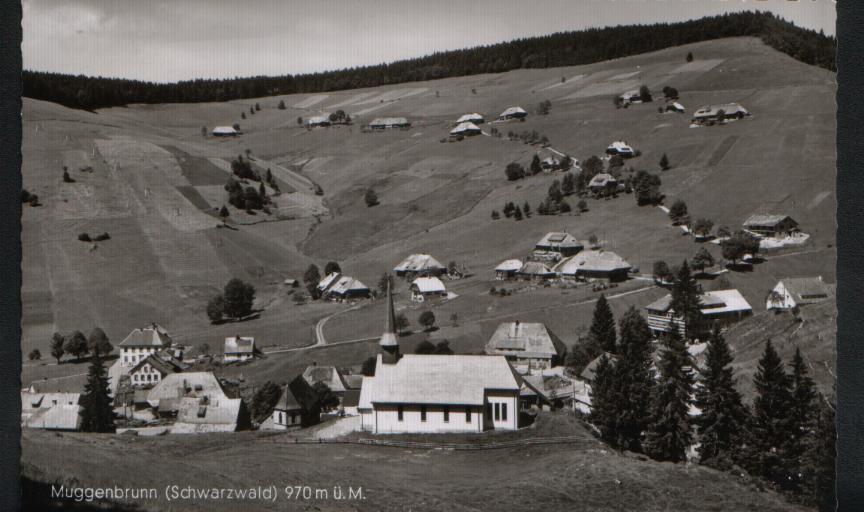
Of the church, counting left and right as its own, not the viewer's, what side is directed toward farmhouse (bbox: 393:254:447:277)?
right

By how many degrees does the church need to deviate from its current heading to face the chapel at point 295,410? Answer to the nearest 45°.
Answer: approximately 45° to its right

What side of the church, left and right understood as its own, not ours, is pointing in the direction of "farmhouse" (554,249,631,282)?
right

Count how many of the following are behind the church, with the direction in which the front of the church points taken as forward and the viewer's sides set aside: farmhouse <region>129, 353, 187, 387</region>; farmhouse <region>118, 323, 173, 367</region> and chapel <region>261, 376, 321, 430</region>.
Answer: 0

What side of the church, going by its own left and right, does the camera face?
left
